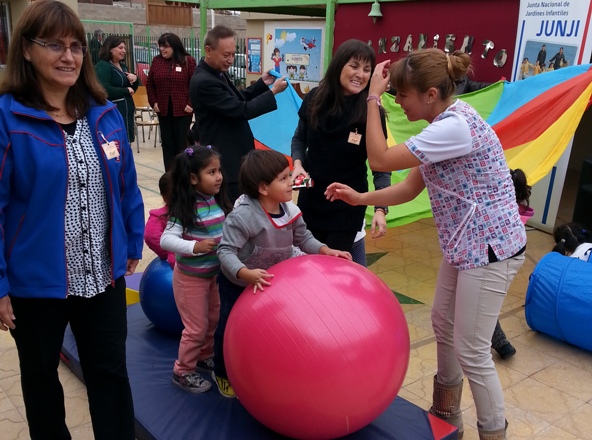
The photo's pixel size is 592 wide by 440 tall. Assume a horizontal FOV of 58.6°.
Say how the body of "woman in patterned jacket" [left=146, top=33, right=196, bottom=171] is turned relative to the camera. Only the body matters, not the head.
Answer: toward the camera

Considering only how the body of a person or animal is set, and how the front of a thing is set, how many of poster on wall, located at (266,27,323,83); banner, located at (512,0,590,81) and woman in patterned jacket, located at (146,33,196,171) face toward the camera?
3

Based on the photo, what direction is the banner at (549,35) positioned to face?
toward the camera

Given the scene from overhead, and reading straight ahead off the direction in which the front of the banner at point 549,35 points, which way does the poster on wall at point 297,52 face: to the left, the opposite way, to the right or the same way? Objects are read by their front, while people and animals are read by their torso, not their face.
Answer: the same way

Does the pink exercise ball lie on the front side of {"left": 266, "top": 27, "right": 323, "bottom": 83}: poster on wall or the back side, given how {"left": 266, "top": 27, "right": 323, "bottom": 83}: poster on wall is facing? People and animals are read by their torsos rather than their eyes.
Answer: on the front side

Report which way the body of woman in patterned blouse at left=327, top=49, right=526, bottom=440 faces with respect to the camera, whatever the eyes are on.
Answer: to the viewer's left

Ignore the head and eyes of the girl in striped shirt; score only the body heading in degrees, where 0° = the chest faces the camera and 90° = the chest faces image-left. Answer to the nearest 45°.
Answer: approximately 315°

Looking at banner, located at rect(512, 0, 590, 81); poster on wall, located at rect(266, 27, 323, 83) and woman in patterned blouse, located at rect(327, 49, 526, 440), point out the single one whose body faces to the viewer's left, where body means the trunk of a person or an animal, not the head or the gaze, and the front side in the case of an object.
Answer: the woman in patterned blouse

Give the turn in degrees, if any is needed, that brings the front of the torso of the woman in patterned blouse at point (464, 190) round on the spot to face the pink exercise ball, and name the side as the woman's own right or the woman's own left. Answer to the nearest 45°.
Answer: approximately 45° to the woman's own left

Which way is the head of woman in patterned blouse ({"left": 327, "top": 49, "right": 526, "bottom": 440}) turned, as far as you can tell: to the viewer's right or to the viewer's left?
to the viewer's left

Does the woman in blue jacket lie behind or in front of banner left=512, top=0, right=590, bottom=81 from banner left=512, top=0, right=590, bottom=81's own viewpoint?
in front

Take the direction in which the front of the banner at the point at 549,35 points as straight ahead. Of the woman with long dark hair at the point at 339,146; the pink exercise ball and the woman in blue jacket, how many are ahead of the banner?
3

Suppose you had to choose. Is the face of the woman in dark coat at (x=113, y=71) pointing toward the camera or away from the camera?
toward the camera

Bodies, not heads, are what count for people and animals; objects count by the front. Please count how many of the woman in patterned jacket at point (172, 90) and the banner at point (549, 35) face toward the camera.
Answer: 2

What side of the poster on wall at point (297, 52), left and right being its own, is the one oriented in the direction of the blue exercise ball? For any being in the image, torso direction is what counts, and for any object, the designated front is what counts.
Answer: front
